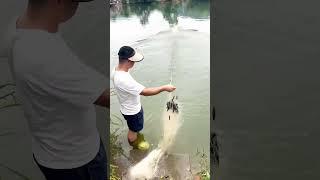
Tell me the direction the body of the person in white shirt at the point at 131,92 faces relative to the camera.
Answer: to the viewer's right
